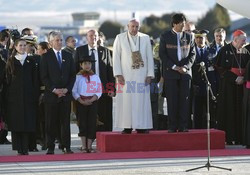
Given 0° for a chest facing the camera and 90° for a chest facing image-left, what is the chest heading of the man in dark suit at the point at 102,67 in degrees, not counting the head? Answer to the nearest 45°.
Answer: approximately 0°

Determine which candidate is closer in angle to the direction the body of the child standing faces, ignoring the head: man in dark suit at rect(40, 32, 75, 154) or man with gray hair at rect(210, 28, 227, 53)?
the man in dark suit

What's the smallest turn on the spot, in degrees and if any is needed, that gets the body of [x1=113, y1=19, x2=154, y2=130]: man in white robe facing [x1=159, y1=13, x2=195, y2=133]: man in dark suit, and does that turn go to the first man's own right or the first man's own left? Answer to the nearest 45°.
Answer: approximately 90° to the first man's own left
